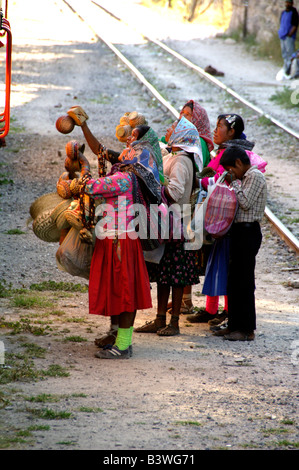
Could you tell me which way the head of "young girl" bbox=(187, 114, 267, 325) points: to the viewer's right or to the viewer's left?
to the viewer's left

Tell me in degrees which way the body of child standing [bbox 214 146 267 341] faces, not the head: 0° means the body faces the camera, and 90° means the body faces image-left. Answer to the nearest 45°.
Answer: approximately 90°

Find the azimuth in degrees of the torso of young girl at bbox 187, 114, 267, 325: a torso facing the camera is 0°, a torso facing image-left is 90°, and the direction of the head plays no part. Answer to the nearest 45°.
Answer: approximately 90°

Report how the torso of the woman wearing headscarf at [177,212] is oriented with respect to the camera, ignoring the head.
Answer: to the viewer's left

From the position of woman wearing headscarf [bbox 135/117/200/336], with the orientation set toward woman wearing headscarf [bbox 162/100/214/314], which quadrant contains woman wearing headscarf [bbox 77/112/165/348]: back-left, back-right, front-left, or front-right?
back-left

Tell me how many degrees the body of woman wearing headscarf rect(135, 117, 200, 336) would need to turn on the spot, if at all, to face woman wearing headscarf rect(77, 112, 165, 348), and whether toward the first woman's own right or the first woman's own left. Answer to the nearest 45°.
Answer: approximately 45° to the first woman's own left

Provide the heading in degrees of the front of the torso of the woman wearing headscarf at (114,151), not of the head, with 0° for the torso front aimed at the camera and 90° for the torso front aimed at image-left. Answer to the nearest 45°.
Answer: approximately 90°
